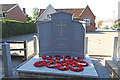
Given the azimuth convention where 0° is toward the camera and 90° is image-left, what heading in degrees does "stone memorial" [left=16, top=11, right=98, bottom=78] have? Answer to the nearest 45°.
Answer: approximately 0°

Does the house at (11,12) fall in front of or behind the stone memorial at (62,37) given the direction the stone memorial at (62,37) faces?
behind

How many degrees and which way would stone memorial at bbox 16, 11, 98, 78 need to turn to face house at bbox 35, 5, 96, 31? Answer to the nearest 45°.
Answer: approximately 180°

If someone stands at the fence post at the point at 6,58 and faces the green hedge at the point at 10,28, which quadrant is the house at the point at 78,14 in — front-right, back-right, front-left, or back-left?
front-right

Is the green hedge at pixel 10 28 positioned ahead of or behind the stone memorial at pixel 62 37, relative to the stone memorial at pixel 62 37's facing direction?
behind

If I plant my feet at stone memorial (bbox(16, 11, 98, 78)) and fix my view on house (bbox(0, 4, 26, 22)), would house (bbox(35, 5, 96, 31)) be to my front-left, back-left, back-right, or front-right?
front-right

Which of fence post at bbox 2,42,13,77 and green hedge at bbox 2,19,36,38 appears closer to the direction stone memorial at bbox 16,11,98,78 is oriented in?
the fence post
